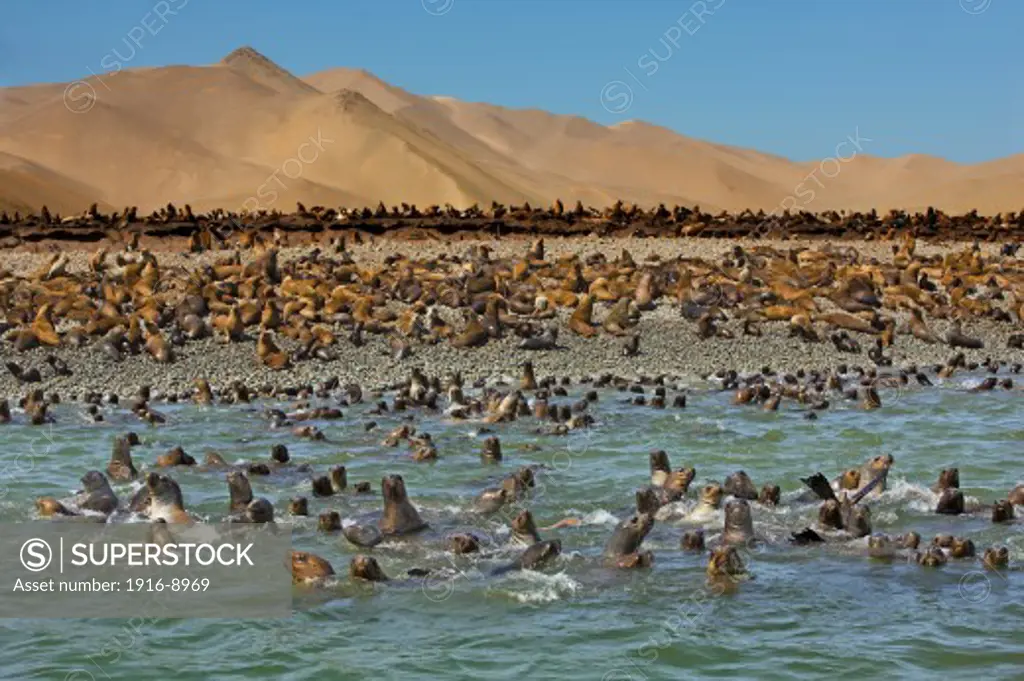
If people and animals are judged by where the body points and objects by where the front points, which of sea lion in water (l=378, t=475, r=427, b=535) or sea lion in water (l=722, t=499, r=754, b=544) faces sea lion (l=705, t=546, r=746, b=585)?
sea lion in water (l=722, t=499, r=754, b=544)

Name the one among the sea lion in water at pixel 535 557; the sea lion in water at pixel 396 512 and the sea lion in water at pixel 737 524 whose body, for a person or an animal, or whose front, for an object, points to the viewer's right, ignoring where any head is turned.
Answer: the sea lion in water at pixel 535 557

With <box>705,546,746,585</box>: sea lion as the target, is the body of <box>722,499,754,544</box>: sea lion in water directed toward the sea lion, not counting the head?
yes

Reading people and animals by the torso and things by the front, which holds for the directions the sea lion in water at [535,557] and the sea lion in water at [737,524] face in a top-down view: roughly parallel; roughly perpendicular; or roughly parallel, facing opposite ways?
roughly perpendicular

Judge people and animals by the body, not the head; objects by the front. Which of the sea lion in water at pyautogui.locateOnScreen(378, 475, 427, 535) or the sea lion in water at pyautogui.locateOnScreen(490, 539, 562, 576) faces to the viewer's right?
the sea lion in water at pyautogui.locateOnScreen(490, 539, 562, 576)

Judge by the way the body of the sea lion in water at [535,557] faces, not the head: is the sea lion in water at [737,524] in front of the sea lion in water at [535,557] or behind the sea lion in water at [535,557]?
in front

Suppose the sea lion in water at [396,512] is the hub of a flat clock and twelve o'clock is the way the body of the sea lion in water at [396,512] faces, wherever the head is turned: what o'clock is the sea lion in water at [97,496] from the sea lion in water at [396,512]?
the sea lion in water at [97,496] is roughly at 2 o'clock from the sea lion in water at [396,512].

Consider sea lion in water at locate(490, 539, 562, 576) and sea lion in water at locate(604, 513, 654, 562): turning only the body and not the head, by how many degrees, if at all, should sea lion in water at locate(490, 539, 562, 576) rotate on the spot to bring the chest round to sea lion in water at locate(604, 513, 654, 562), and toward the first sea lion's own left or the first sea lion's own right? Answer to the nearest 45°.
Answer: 0° — it already faces it

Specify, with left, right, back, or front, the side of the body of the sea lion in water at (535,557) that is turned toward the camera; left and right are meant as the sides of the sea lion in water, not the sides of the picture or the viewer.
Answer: right

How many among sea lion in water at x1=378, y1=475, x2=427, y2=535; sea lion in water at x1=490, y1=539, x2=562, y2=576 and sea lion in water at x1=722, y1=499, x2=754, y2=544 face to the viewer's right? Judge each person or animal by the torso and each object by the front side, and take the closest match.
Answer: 1

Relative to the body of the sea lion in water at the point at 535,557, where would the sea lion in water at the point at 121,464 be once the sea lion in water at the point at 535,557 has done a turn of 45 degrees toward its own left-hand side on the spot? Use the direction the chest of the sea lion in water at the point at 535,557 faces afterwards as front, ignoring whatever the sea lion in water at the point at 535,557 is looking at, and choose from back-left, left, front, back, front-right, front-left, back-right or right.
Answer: left

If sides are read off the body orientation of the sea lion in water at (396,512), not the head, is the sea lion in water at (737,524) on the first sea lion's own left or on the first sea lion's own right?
on the first sea lion's own left
